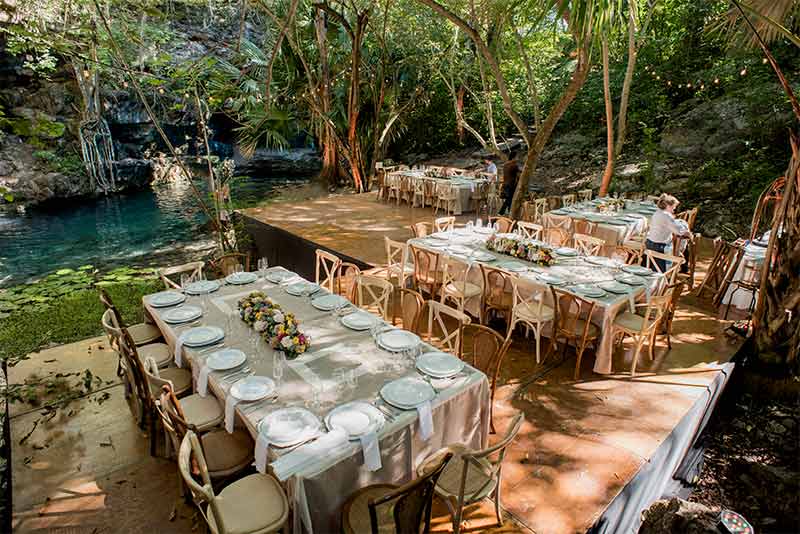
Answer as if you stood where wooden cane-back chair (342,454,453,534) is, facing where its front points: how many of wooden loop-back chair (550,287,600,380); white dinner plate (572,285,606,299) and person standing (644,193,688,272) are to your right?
3

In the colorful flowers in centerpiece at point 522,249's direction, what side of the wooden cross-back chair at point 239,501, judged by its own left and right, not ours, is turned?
front

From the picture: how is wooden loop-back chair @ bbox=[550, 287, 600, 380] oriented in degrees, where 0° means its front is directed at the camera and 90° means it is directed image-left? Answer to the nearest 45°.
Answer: approximately 225°

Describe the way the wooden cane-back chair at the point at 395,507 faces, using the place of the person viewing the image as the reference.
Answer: facing away from the viewer and to the left of the viewer

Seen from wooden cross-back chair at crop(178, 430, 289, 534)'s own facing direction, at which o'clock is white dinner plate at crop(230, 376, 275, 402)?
The white dinner plate is roughly at 11 o'clock from the wooden cross-back chair.

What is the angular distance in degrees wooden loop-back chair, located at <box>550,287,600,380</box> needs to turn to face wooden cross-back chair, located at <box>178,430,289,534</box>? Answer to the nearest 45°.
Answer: approximately 180°

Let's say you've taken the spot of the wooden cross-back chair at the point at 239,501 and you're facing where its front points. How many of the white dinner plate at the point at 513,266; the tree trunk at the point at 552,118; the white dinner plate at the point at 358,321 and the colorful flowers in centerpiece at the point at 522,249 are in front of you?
4

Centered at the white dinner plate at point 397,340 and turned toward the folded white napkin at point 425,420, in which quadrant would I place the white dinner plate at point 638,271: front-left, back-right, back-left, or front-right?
back-left

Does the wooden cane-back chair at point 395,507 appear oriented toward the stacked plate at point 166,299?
yes

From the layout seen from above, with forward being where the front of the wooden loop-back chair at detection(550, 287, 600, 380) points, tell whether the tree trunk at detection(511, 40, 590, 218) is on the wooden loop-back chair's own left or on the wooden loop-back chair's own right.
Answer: on the wooden loop-back chair's own left

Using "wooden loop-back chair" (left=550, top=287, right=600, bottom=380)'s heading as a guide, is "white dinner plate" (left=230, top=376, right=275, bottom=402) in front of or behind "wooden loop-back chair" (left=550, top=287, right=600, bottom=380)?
behind

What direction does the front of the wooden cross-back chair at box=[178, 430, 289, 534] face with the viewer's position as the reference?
facing away from the viewer and to the right of the viewer

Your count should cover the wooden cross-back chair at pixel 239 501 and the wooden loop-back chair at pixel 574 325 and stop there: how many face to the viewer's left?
0

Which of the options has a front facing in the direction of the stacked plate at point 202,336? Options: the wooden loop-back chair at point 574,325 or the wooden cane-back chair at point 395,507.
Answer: the wooden cane-back chair at point 395,507

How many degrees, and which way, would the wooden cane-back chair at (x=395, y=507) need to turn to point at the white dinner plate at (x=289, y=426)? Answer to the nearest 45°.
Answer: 0° — it already faces it

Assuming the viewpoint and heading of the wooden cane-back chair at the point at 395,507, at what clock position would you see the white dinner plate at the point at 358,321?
The white dinner plate is roughly at 1 o'clock from the wooden cane-back chair.
